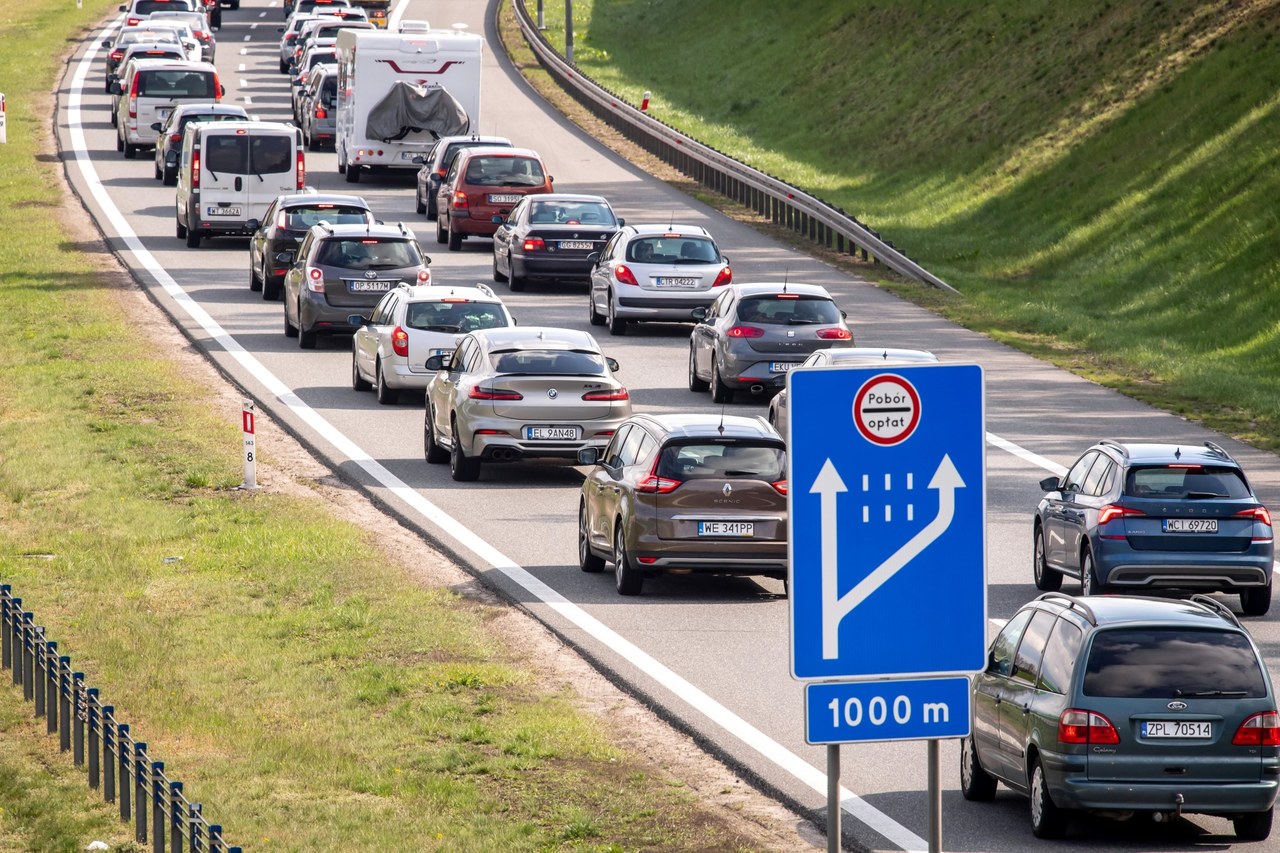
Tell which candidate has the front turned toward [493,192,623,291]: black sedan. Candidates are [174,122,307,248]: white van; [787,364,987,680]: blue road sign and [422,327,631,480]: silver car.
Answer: the silver car

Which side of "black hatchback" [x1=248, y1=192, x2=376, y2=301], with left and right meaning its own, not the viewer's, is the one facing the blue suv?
back

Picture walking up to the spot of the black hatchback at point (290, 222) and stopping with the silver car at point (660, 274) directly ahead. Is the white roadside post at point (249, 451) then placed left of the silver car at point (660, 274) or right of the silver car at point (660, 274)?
right

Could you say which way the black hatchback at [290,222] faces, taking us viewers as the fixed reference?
facing away from the viewer

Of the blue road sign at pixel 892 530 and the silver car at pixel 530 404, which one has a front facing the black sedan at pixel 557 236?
the silver car

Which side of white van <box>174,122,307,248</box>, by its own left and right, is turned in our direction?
back

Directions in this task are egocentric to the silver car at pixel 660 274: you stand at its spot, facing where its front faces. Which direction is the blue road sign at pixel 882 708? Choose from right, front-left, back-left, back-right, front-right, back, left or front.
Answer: back

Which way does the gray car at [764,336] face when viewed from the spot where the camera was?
facing away from the viewer

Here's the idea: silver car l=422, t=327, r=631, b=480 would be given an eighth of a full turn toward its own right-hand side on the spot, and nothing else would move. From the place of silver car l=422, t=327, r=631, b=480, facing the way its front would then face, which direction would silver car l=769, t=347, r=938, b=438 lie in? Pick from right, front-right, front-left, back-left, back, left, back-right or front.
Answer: front-right

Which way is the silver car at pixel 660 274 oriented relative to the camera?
away from the camera

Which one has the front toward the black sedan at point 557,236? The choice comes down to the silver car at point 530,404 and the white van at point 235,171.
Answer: the silver car

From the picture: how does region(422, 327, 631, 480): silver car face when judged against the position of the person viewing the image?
facing away from the viewer

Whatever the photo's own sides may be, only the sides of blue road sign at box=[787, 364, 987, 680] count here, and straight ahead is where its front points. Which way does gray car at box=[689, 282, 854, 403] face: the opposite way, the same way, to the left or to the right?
the opposite way

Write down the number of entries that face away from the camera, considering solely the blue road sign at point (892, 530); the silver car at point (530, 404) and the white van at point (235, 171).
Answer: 2

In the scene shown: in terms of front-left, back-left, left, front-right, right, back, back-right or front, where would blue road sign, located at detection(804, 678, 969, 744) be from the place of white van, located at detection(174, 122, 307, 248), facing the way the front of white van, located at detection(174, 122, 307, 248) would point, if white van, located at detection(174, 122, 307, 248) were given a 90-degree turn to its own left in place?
left
